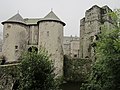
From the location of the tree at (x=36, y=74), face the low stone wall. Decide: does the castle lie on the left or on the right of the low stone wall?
right

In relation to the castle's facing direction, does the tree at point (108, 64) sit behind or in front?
in front

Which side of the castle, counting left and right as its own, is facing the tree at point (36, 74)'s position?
front

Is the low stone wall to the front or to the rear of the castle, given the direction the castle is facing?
to the front

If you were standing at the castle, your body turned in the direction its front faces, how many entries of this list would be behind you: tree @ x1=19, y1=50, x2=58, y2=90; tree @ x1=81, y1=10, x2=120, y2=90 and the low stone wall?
0

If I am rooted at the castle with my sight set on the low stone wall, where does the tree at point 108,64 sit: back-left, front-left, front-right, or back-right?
front-left

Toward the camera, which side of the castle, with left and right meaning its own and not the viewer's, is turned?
front
